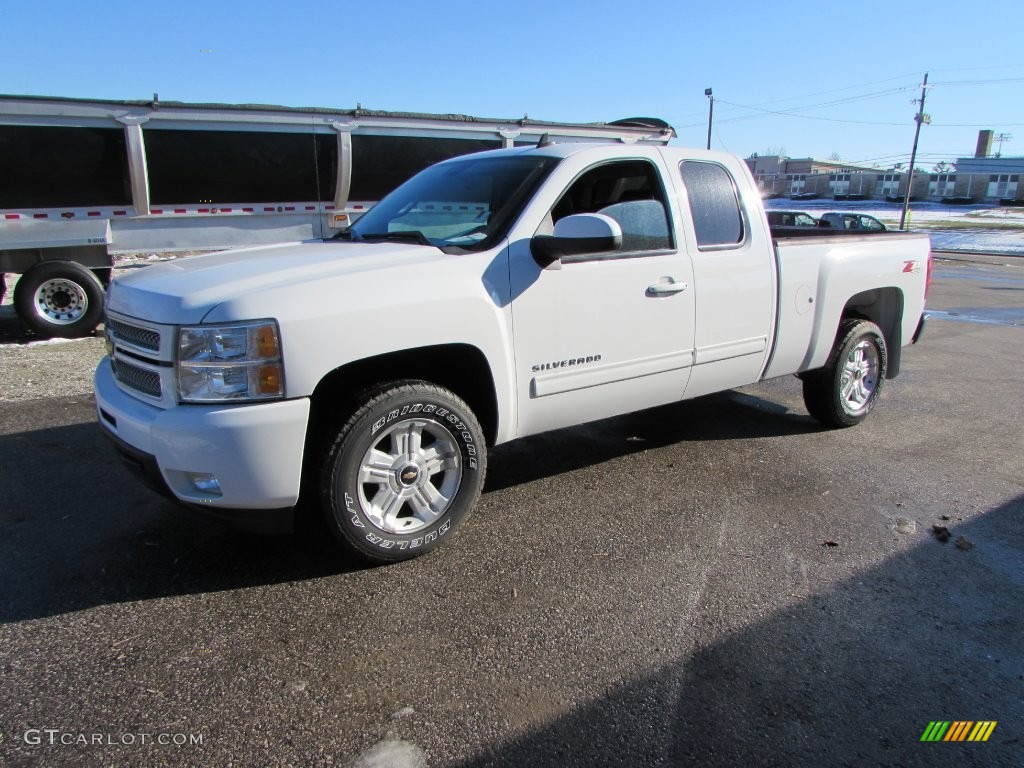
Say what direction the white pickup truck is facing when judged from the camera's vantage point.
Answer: facing the viewer and to the left of the viewer

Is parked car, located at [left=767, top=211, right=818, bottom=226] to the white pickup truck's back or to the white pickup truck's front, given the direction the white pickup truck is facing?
to the back

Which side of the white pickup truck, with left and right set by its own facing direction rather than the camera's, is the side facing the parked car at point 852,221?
back

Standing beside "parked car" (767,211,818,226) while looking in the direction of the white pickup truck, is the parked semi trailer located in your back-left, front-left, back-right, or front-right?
front-right

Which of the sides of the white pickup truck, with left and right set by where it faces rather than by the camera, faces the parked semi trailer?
right
